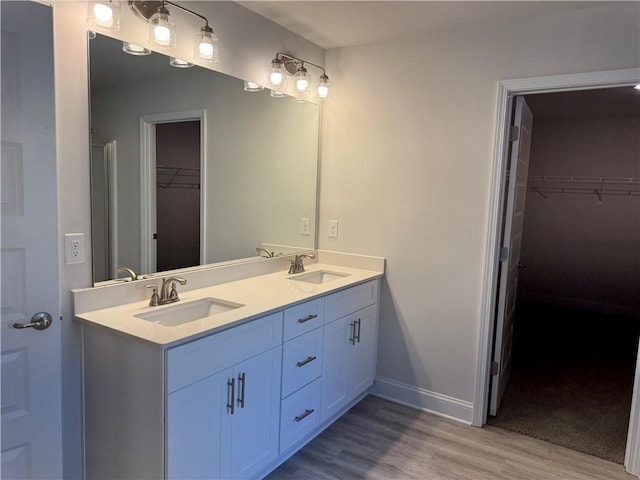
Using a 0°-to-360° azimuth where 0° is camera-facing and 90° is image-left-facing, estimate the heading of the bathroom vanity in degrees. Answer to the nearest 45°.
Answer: approximately 315°

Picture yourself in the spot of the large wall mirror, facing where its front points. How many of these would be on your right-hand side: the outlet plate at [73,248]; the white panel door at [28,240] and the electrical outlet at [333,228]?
2

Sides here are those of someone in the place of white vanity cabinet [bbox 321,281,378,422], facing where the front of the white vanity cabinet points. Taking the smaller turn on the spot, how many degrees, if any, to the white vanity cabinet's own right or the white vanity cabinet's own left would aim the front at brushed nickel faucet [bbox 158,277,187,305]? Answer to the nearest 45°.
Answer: approximately 90° to the white vanity cabinet's own right

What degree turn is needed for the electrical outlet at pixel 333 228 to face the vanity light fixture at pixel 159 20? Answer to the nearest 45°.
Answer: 0° — it already faces it

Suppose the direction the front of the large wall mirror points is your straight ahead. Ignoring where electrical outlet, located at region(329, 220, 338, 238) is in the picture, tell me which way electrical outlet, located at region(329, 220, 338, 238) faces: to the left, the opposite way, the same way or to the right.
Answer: to the right

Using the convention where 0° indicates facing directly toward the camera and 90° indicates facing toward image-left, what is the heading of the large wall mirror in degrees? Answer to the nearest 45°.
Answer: approximately 315°

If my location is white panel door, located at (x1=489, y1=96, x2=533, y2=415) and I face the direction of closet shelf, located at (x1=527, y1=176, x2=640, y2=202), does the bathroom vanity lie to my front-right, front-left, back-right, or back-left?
back-left

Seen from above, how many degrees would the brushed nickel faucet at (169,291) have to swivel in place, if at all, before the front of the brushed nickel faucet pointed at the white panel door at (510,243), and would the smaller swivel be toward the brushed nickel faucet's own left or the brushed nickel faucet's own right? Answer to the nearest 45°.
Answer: approximately 45° to the brushed nickel faucet's own left

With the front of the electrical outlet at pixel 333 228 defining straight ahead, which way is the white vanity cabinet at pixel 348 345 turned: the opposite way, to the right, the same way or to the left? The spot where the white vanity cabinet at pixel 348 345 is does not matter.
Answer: to the left

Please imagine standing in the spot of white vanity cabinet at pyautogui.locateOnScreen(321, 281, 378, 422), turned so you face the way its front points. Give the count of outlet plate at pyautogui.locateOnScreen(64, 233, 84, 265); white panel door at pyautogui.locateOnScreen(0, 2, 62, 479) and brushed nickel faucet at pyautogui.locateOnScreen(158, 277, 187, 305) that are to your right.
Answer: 3

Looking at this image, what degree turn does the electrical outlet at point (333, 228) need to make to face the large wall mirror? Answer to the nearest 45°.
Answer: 0° — it already faces it
